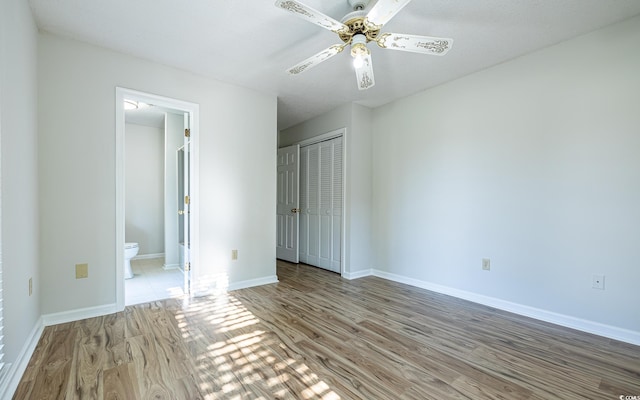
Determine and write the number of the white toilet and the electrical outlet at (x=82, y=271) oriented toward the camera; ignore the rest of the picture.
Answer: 1

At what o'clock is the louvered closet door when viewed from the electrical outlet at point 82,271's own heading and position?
The louvered closet door is roughly at 9 o'clock from the electrical outlet.

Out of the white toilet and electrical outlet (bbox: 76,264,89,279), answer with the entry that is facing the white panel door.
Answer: the white toilet

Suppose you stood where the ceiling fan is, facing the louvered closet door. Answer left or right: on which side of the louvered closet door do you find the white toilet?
left

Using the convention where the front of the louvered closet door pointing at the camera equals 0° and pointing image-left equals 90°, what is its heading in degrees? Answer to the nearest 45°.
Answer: approximately 45°

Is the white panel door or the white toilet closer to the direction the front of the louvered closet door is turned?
the white toilet

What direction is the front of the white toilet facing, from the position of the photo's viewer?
facing to the right of the viewer

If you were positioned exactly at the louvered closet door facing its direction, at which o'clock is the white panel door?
The white panel door is roughly at 3 o'clock from the louvered closet door.

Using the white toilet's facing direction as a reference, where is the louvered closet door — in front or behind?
in front

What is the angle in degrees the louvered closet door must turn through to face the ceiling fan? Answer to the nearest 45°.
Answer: approximately 45° to its left

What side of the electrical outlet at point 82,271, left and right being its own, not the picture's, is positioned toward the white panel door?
left
